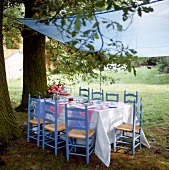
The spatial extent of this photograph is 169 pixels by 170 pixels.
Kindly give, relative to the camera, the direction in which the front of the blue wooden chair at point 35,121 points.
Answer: facing away from the viewer and to the right of the viewer

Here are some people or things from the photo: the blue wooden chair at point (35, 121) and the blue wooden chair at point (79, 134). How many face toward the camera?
0

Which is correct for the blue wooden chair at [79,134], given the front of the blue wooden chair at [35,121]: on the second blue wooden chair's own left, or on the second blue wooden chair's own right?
on the second blue wooden chair's own right

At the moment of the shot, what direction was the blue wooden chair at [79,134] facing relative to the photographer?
facing away from the viewer and to the right of the viewer

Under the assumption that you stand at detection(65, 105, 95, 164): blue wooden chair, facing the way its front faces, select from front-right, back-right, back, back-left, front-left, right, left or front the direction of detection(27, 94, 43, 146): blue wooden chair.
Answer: left
